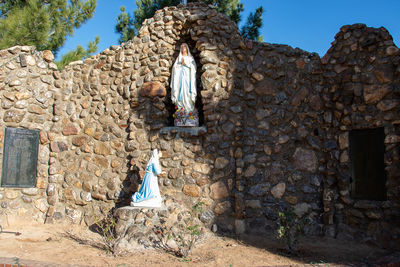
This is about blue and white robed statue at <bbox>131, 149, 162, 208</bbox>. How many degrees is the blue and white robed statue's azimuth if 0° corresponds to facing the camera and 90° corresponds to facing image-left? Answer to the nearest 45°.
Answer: approximately 270°

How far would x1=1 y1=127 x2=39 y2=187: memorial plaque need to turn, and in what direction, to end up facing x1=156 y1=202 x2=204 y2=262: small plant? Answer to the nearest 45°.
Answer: approximately 45° to its left

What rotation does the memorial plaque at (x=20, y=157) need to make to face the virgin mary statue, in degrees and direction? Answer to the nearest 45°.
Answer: approximately 45° to its left

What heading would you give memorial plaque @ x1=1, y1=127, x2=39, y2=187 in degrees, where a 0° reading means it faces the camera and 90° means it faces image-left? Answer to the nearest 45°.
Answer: approximately 0°

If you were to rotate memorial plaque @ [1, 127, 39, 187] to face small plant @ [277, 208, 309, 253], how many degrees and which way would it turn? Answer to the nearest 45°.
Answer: approximately 45° to its left

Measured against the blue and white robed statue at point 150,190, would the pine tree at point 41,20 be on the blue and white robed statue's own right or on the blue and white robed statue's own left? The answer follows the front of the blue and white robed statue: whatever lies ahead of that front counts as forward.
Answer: on the blue and white robed statue's own left

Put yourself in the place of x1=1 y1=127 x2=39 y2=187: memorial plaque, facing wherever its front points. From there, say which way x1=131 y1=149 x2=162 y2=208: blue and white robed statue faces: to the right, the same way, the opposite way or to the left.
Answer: to the left

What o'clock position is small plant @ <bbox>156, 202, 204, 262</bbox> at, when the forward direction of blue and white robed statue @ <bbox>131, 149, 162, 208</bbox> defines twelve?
The small plant is roughly at 2 o'clock from the blue and white robed statue.

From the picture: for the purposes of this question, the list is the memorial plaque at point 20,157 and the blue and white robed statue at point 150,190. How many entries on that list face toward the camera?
1
